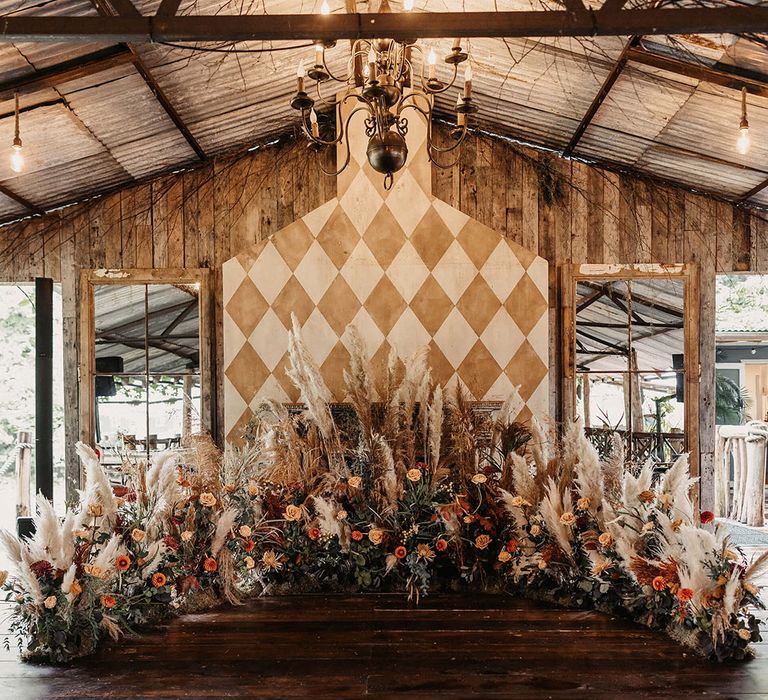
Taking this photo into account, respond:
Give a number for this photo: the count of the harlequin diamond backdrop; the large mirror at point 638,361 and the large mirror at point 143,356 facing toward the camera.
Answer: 3

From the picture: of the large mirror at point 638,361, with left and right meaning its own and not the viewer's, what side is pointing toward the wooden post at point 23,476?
right

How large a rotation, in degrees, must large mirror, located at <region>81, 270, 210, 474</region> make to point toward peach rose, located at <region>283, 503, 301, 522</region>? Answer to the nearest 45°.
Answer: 0° — it already faces it

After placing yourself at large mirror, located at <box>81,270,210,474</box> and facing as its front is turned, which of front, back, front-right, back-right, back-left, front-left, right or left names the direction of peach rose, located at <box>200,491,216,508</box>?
front

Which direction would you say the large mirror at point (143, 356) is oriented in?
toward the camera

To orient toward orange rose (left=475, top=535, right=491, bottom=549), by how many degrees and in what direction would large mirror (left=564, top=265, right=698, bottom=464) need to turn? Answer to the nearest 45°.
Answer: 0° — it already faces it

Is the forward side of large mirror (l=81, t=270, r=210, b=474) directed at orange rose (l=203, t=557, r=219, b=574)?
yes

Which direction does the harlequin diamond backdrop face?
toward the camera

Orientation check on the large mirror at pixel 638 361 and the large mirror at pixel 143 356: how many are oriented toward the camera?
2
